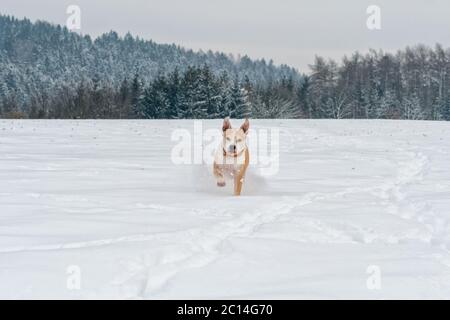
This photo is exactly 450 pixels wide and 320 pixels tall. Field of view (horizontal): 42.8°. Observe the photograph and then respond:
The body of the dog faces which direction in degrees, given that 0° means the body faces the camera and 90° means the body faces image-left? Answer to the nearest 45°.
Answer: approximately 0°
